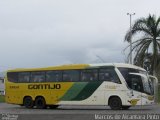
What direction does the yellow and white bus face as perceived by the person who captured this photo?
facing the viewer and to the right of the viewer

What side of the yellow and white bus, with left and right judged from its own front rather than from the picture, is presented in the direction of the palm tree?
left
